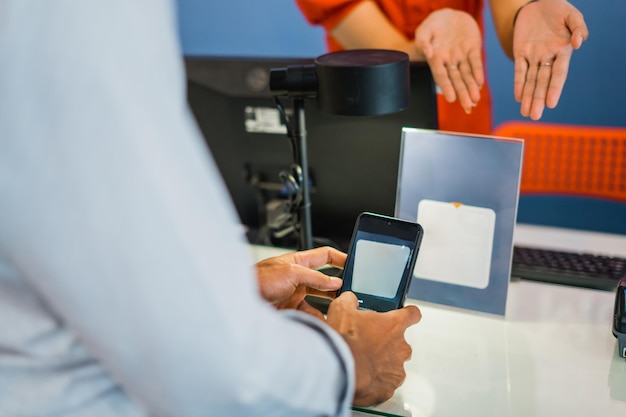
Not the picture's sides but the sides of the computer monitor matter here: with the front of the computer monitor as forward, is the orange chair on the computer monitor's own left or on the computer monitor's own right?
on the computer monitor's own right

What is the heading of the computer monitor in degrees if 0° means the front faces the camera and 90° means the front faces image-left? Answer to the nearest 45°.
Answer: approximately 180°

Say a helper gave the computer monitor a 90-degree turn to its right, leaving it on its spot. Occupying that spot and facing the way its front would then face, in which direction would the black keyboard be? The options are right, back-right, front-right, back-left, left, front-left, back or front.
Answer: front
